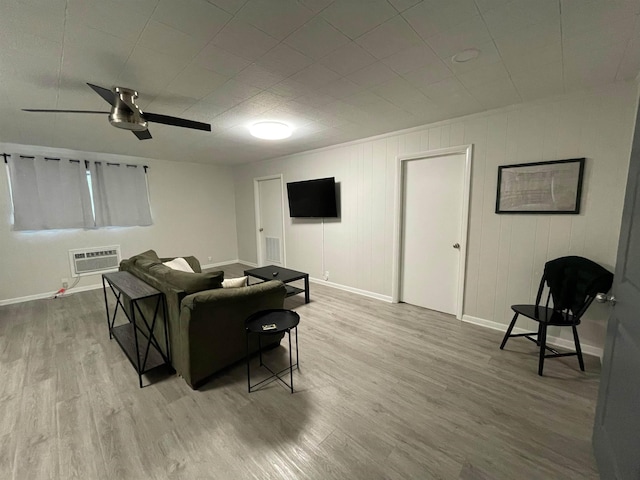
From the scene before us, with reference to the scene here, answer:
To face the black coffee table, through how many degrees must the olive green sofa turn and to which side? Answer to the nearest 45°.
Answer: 0° — it already faces it

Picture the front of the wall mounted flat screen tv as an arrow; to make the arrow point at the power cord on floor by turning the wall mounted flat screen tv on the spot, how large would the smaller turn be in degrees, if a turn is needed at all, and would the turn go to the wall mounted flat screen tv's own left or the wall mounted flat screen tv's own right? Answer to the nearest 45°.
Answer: approximately 45° to the wall mounted flat screen tv's own right

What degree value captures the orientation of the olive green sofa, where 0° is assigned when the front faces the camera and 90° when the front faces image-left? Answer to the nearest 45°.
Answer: approximately 225°

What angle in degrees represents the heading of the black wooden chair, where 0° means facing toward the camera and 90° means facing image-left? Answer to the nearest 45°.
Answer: approximately 45°

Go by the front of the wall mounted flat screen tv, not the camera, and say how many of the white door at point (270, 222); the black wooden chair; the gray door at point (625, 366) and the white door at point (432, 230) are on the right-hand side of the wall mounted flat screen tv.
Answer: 1

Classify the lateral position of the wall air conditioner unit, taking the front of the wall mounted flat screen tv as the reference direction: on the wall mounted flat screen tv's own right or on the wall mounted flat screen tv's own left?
on the wall mounted flat screen tv's own right

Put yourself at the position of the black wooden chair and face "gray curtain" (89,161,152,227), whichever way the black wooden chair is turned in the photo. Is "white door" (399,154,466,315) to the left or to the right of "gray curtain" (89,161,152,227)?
right

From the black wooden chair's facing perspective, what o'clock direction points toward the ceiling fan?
The ceiling fan is roughly at 12 o'clock from the black wooden chair.

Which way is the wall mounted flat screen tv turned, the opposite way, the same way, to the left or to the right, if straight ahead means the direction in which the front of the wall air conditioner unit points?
to the right

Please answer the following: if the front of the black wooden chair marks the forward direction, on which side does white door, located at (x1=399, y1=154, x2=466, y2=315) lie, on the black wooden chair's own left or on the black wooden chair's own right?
on the black wooden chair's own right

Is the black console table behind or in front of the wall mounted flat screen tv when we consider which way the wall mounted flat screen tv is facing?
in front

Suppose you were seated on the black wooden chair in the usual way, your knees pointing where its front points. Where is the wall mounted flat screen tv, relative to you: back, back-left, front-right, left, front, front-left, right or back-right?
front-right

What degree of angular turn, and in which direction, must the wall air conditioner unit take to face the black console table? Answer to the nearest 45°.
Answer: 0° — it already faces it
